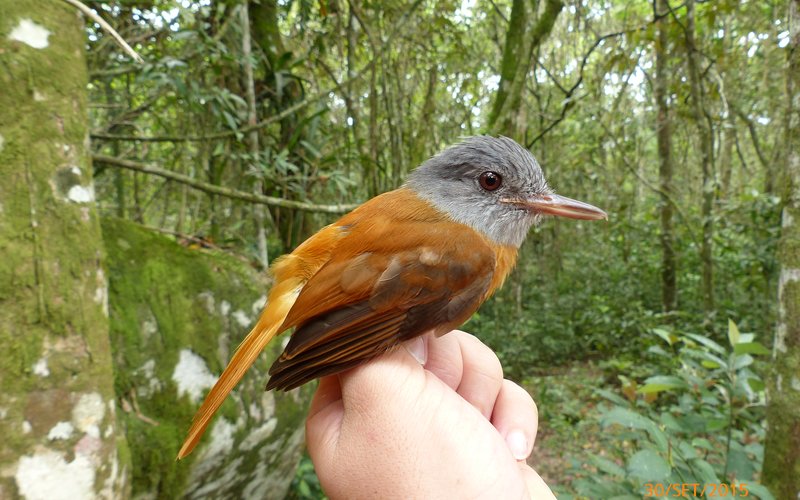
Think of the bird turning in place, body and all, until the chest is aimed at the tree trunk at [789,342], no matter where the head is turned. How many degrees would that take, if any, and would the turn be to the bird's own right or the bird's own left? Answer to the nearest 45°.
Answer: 0° — it already faces it

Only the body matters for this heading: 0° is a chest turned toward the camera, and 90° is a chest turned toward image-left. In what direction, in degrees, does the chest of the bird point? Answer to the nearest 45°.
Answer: approximately 270°

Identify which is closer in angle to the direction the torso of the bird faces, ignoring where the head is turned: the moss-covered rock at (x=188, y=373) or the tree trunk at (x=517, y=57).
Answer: the tree trunk

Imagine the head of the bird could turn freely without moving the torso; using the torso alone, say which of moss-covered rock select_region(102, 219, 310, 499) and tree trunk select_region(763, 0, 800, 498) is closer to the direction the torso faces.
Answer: the tree trunk

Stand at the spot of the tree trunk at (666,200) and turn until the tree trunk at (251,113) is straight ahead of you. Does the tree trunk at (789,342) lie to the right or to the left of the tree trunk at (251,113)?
left

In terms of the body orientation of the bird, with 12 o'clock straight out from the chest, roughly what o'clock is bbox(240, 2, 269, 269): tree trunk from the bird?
The tree trunk is roughly at 8 o'clock from the bird.

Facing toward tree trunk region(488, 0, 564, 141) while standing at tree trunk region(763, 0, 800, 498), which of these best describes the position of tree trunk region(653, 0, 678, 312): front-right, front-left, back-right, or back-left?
front-right

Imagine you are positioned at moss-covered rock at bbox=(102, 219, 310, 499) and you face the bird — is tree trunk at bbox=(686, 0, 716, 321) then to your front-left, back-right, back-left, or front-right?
back-left

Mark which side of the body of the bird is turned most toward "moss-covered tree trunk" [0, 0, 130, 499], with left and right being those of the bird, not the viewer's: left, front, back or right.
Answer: back
